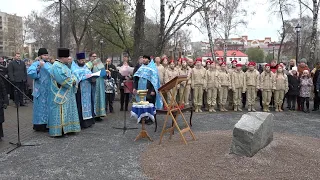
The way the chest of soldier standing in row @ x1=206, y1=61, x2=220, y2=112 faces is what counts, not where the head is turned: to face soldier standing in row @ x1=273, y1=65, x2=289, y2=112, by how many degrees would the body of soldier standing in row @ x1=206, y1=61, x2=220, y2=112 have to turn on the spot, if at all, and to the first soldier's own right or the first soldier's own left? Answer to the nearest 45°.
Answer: approximately 90° to the first soldier's own left

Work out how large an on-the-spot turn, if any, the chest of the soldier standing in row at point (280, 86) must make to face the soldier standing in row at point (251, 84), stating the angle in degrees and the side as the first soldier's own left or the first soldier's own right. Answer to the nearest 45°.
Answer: approximately 90° to the first soldier's own right

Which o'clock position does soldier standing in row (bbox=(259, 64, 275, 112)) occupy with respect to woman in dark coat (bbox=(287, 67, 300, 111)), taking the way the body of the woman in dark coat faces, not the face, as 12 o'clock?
The soldier standing in row is roughly at 2 o'clock from the woman in dark coat.

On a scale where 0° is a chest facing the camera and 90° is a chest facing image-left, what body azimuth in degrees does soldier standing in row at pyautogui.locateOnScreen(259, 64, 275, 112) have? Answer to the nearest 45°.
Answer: approximately 0°

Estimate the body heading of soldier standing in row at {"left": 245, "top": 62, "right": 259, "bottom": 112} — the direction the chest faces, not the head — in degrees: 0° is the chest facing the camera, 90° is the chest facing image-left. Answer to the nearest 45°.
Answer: approximately 0°

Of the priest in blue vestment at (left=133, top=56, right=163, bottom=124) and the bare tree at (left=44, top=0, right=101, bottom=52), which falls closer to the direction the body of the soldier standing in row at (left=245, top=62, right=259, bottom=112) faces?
the priest in blue vestment

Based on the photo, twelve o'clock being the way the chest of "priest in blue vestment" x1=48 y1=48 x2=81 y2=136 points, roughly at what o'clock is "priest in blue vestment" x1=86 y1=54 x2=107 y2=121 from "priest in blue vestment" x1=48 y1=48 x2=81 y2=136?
"priest in blue vestment" x1=86 y1=54 x2=107 y2=121 is roughly at 10 o'clock from "priest in blue vestment" x1=48 y1=48 x2=81 y2=136.
